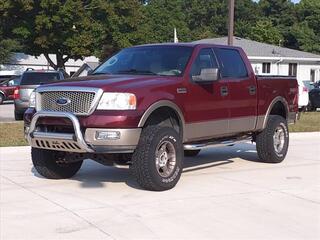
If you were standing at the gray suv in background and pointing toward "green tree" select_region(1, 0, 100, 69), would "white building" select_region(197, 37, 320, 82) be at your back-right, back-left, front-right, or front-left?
front-right

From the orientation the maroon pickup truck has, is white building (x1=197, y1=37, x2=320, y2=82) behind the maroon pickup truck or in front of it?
behind

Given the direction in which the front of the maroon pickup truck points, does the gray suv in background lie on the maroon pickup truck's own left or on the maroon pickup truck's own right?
on the maroon pickup truck's own right

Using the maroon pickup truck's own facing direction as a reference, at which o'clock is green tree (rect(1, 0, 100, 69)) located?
The green tree is roughly at 4 o'clock from the maroon pickup truck.

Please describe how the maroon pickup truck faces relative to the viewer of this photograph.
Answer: facing the viewer and to the left of the viewer

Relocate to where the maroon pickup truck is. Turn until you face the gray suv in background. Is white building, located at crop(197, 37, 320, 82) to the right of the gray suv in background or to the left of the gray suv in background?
right
